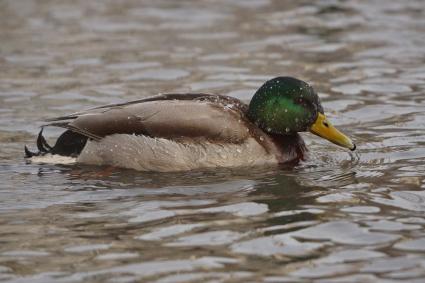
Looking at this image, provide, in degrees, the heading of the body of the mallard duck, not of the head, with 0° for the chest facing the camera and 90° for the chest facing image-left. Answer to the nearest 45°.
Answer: approximately 270°
